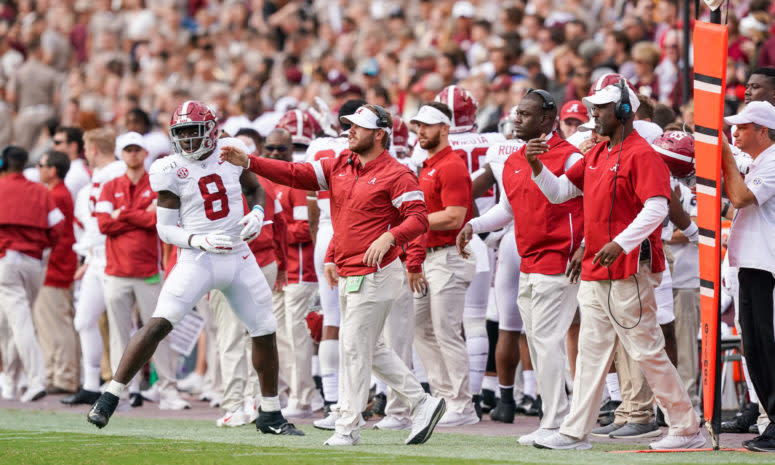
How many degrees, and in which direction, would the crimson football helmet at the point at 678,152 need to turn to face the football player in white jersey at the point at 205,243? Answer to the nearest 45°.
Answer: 0° — it already faces them

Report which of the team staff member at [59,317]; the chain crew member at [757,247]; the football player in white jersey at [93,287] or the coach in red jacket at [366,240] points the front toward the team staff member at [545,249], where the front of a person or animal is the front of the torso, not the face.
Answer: the chain crew member at [757,247]

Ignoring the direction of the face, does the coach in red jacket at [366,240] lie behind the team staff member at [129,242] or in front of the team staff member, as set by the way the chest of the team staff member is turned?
in front

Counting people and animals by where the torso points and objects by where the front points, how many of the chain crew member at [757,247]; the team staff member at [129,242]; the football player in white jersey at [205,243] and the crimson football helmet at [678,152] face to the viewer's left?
2

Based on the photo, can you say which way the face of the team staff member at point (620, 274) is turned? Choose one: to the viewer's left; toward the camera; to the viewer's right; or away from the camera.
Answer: to the viewer's left

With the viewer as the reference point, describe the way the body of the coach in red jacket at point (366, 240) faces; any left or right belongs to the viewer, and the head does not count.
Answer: facing the viewer and to the left of the viewer

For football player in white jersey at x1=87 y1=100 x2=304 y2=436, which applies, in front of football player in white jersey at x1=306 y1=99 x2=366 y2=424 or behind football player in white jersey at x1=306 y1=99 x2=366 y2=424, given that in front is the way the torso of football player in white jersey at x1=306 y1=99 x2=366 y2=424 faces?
in front

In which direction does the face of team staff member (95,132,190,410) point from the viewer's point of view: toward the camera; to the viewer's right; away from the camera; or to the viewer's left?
toward the camera

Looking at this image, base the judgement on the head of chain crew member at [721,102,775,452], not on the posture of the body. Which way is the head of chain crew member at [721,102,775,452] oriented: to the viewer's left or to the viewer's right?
to the viewer's left

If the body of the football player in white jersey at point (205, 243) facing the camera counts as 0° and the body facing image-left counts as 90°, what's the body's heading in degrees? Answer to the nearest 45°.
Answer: approximately 0°
